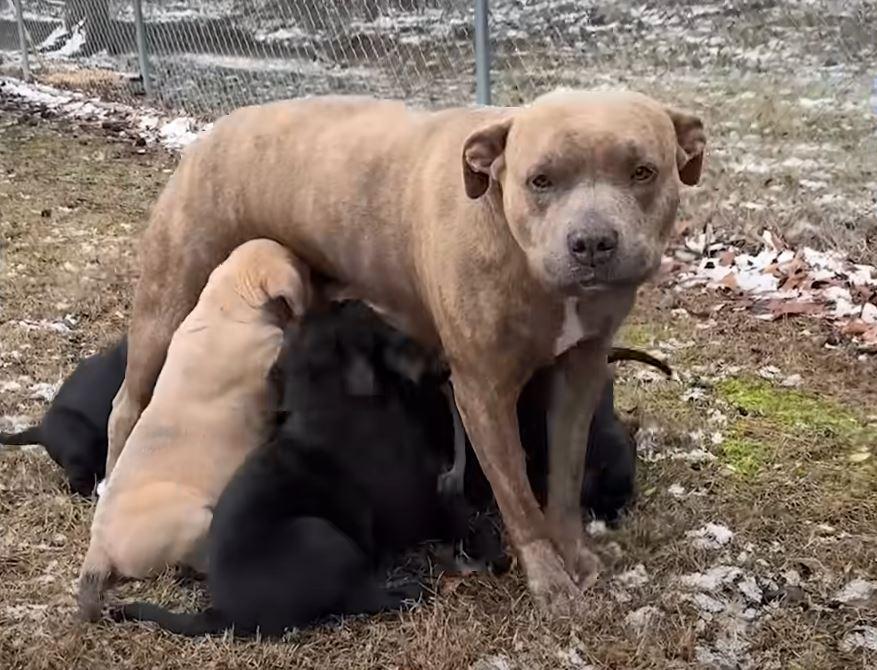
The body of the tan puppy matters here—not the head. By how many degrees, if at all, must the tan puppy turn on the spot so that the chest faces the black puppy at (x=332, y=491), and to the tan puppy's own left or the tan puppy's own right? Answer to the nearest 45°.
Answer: approximately 90° to the tan puppy's own right

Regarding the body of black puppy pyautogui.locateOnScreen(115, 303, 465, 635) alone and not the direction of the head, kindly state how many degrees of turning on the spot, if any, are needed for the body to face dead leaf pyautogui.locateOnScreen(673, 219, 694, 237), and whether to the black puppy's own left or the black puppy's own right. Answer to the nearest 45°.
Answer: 0° — it already faces it

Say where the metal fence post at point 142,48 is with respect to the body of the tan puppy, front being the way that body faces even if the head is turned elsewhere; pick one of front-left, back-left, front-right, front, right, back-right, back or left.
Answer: front-left

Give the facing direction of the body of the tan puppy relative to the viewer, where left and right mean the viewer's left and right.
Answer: facing away from the viewer and to the right of the viewer

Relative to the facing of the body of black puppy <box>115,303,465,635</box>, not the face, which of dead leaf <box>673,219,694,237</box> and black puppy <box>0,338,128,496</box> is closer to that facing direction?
the dead leaf

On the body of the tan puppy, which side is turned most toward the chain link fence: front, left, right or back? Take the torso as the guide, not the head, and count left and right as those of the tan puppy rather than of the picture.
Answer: front

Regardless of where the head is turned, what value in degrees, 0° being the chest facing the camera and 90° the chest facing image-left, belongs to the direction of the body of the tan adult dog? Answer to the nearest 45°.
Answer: approximately 315°

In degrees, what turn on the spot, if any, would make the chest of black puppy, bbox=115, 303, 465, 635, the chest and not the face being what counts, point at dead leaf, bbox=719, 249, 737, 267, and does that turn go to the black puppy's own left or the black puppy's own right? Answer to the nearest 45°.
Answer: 0° — it already faces it

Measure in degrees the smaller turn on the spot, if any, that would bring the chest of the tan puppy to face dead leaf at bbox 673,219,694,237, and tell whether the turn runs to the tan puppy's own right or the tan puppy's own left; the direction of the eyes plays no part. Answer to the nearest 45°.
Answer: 0° — it already faces it

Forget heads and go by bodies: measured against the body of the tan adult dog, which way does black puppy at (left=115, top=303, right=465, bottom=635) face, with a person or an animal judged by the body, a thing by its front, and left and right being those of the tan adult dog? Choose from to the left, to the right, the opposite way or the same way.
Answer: to the left

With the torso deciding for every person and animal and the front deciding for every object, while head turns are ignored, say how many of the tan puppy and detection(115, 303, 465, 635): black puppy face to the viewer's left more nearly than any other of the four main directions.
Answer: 0

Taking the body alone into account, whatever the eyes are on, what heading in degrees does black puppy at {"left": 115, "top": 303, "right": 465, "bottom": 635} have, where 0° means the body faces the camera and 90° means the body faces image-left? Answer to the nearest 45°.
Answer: approximately 225°

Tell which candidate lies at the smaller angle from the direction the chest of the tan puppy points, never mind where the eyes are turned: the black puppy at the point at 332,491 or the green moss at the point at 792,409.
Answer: the green moss

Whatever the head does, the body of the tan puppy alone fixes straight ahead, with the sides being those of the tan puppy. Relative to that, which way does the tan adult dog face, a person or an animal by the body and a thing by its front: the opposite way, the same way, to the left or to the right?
to the right

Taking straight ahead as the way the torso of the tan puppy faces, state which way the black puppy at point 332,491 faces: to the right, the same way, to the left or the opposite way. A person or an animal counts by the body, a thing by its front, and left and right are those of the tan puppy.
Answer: the same way

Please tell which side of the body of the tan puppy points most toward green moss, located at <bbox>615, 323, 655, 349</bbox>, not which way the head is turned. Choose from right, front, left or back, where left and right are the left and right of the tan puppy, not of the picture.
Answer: front

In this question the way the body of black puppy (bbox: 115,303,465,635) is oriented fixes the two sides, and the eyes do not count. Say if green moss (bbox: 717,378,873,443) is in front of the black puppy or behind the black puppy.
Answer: in front
